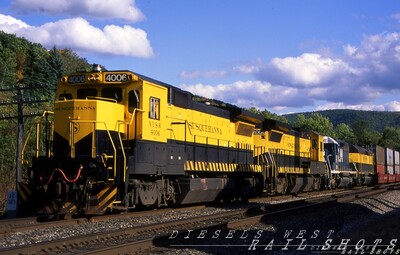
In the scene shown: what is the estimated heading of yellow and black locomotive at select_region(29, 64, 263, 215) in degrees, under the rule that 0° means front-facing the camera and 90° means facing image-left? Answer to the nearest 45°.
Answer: approximately 45°
